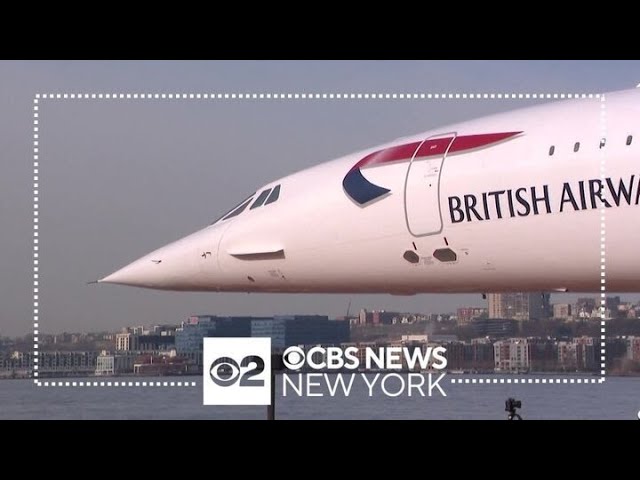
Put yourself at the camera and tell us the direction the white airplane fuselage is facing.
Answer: facing to the left of the viewer
